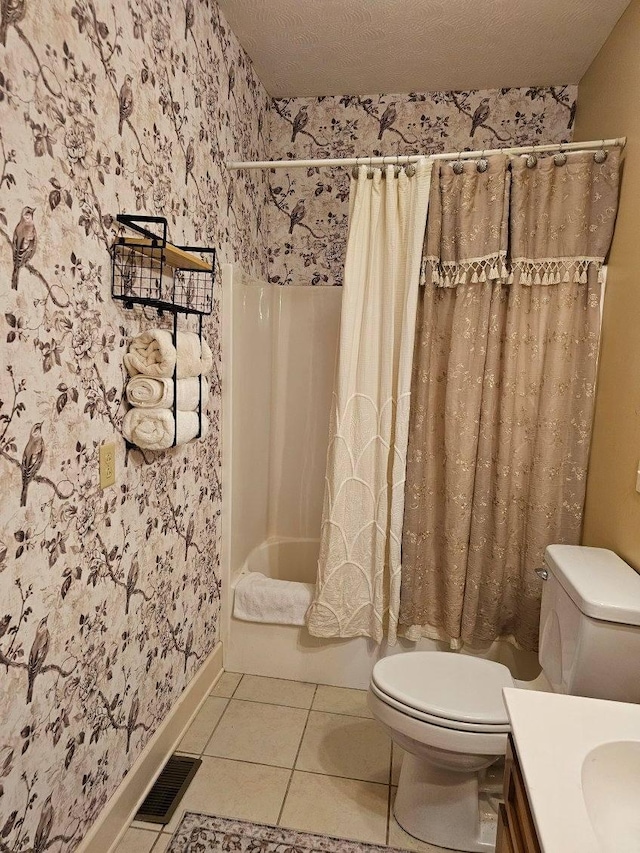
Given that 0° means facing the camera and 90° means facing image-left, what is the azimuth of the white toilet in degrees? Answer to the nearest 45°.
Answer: approximately 90°

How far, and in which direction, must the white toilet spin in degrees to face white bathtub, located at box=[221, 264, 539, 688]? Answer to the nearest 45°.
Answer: approximately 45° to its right

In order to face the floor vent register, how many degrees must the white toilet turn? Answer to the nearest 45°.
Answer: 0° — it already faces it
